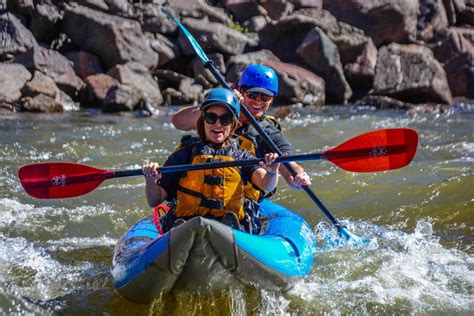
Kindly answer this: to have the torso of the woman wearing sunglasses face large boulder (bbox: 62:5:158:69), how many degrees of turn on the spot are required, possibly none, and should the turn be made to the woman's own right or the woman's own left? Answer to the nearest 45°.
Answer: approximately 180°

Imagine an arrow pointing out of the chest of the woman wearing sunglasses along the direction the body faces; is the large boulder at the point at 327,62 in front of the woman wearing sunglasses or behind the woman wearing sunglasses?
behind

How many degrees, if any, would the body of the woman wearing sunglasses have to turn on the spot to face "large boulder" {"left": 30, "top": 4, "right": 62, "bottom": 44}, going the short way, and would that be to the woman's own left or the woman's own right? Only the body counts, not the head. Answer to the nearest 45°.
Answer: approximately 180°

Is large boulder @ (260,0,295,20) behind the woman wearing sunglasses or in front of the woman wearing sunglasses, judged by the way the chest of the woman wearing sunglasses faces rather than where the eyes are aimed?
behind

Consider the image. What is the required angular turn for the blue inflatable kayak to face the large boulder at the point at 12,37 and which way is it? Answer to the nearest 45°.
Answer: approximately 180°

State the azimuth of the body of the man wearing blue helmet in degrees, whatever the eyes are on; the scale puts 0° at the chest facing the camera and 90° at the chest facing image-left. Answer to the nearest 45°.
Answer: approximately 0°

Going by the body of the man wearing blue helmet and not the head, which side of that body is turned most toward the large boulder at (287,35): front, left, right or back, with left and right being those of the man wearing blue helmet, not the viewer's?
back

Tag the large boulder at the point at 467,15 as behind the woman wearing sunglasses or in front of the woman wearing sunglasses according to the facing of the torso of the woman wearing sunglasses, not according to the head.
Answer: behind

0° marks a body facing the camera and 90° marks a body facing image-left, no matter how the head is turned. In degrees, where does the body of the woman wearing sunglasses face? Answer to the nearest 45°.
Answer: approximately 0°

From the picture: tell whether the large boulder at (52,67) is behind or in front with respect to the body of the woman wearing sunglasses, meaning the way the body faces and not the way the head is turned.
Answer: behind

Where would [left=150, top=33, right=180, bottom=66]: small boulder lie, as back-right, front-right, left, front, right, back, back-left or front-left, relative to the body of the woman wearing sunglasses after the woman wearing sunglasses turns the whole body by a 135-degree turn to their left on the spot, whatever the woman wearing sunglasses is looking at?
front-left
